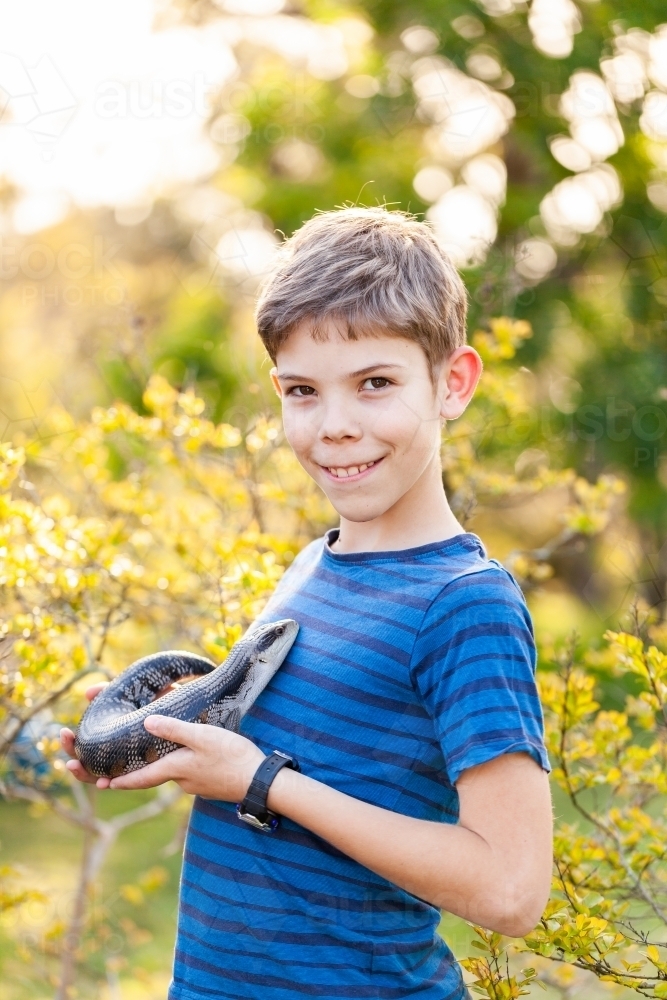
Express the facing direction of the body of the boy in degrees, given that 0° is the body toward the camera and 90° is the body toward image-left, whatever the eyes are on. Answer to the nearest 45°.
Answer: approximately 45°
